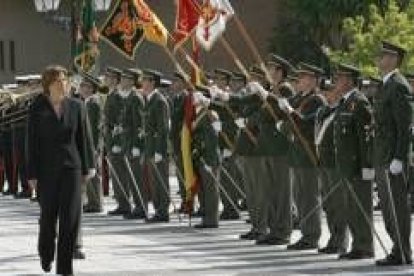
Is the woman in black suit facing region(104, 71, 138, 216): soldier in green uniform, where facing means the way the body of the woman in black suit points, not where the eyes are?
no

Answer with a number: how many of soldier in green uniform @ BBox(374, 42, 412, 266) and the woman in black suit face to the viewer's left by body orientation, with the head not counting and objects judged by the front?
1

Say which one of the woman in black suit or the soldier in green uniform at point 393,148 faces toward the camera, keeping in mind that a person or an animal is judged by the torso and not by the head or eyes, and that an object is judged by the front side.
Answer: the woman in black suit

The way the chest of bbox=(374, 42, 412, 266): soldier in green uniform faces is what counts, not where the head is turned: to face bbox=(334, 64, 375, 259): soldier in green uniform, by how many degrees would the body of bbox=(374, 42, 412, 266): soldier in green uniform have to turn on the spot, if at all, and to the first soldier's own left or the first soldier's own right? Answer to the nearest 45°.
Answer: approximately 45° to the first soldier's own right

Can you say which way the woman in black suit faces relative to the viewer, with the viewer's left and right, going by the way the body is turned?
facing the viewer

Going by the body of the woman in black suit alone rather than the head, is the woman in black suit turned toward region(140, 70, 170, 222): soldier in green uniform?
no

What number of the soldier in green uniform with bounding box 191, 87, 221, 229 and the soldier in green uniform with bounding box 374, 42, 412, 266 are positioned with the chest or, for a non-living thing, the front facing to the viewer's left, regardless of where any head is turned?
2

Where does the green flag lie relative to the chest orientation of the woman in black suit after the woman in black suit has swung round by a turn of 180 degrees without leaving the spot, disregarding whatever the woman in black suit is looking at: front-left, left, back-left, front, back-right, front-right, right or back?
front

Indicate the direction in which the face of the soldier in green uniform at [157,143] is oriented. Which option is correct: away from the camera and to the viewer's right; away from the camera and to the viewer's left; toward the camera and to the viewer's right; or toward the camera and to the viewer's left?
toward the camera and to the viewer's left

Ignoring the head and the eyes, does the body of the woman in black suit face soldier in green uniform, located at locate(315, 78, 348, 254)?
no

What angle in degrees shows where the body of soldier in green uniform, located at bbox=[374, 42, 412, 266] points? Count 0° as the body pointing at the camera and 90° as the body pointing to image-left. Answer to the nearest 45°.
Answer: approximately 90°

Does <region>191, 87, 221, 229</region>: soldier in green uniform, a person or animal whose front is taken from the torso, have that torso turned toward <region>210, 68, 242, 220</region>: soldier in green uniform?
no

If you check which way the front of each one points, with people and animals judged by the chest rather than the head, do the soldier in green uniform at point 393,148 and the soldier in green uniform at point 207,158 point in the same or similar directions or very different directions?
same or similar directions
